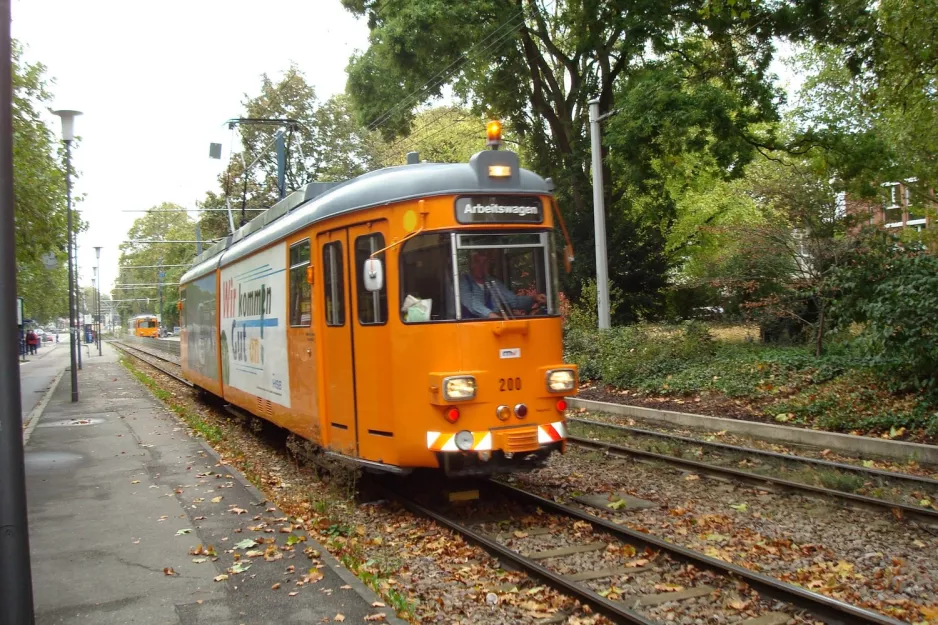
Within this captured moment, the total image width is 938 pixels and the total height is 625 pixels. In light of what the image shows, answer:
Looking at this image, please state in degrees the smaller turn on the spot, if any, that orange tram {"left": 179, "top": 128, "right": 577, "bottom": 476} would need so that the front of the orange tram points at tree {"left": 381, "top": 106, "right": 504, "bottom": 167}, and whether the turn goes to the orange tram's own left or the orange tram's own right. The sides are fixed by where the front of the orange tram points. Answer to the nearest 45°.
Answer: approximately 135° to the orange tram's own left

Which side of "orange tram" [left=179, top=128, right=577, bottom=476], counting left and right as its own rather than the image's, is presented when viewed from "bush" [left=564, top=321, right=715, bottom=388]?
left

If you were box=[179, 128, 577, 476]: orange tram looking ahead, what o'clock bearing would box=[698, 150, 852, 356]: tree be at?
The tree is roughly at 9 o'clock from the orange tram.

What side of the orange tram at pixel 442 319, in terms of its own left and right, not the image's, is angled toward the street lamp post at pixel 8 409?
front

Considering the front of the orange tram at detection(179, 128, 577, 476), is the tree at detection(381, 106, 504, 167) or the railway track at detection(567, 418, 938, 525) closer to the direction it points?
the railway track

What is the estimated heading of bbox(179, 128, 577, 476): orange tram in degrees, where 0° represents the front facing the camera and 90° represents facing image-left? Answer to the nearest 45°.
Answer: approximately 315°

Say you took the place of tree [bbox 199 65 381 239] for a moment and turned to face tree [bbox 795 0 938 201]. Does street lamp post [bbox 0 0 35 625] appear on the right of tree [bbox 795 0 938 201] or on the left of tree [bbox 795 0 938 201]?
right

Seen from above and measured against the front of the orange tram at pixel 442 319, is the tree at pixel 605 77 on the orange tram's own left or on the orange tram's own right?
on the orange tram's own left

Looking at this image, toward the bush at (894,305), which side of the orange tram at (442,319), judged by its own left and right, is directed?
left
